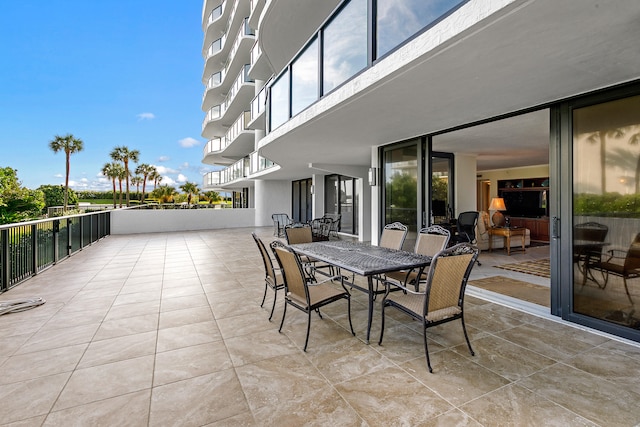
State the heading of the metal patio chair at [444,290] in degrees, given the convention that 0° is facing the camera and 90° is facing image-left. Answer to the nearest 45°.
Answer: approximately 135°

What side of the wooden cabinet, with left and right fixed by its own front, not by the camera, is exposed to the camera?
front

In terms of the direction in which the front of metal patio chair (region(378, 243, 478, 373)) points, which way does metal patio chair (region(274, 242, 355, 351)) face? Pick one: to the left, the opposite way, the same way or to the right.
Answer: to the right

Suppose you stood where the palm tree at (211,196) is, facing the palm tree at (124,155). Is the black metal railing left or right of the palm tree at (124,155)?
left

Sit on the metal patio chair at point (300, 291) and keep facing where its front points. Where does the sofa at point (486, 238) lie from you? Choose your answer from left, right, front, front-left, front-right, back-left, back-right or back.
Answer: front

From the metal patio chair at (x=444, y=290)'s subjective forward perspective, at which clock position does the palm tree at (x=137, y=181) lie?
The palm tree is roughly at 12 o'clock from the metal patio chair.

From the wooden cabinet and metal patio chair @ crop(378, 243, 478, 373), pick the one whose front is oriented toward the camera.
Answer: the wooden cabinet

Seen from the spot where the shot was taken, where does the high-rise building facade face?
facing the viewer and to the left of the viewer

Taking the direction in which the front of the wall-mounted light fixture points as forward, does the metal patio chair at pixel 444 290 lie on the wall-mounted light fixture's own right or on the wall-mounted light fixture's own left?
on the wall-mounted light fixture's own left

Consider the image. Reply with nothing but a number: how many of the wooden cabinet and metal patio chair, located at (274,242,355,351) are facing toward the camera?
1

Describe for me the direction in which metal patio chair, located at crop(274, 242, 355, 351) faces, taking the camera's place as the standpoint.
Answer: facing away from the viewer and to the right of the viewer

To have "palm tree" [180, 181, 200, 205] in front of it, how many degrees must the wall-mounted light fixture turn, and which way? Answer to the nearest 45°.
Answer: approximately 90° to its right

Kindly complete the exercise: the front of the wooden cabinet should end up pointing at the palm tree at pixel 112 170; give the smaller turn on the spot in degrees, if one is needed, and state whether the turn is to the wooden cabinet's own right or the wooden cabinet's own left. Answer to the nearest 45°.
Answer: approximately 90° to the wooden cabinet's own right

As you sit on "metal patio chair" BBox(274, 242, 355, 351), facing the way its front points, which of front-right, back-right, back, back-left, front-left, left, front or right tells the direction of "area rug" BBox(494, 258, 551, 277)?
front

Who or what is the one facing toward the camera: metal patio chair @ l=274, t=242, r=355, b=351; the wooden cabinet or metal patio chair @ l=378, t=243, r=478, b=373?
the wooden cabinet

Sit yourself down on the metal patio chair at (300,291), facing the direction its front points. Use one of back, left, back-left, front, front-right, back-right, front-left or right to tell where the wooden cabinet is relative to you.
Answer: front

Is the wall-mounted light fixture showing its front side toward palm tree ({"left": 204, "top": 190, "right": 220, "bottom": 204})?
no

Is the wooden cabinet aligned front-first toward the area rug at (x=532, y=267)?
yes

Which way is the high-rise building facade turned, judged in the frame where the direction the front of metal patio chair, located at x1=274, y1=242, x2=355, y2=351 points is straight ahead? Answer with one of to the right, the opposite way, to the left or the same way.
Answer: the opposite way

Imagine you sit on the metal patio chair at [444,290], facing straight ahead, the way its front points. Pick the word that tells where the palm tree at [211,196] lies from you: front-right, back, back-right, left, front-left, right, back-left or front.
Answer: front

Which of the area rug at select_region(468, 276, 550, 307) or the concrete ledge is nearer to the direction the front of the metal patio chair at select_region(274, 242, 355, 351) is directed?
the area rug

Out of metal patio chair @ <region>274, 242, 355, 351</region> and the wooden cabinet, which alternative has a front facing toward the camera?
the wooden cabinet
